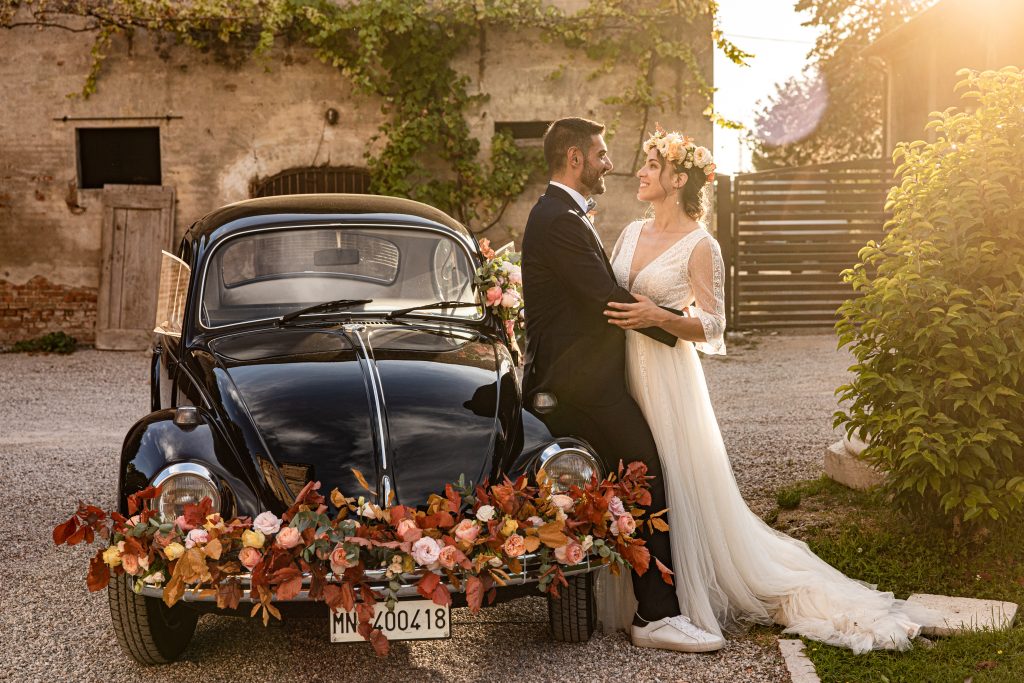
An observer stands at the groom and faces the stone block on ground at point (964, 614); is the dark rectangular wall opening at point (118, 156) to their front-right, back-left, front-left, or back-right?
back-left

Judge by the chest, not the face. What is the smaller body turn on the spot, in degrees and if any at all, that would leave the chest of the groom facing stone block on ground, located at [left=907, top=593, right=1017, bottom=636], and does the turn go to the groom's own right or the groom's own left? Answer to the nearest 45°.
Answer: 0° — they already face it

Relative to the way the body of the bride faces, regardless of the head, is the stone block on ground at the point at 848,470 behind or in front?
behind

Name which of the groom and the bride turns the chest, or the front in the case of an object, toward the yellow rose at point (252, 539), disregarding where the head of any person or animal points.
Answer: the bride

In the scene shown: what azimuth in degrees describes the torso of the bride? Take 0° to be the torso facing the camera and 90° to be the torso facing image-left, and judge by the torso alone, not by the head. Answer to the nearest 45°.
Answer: approximately 45°

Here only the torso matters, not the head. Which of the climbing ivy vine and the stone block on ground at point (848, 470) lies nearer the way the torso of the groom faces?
the stone block on ground

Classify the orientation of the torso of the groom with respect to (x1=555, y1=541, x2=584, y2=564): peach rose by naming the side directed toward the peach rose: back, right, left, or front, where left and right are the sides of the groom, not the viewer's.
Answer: right

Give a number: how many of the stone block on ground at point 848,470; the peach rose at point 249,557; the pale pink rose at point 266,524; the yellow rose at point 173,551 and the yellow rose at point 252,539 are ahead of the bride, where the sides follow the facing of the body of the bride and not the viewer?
4

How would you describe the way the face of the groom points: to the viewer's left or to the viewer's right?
to the viewer's right

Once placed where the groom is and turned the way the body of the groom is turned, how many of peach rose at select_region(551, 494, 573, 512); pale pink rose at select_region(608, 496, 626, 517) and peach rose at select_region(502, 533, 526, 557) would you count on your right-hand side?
3

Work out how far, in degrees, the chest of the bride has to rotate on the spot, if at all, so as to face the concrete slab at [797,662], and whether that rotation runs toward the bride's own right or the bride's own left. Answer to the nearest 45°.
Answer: approximately 90° to the bride's own left

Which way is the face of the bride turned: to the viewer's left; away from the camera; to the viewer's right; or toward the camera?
to the viewer's left

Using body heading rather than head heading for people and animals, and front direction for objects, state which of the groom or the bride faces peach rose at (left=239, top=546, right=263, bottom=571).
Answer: the bride

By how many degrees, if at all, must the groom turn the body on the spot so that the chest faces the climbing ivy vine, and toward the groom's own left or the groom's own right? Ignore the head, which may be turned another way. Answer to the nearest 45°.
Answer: approximately 90° to the groom's own left

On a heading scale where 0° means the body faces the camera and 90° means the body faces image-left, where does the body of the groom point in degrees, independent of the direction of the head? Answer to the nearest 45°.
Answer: approximately 270°

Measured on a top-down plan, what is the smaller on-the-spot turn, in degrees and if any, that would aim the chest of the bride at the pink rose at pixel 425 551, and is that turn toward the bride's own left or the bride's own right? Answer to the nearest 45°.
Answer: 0° — they already face it
